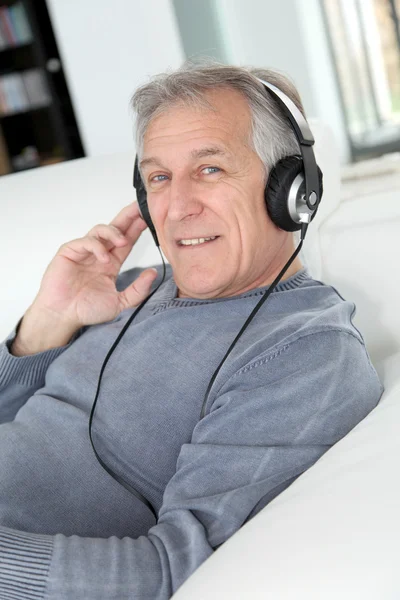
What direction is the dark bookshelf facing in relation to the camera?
toward the camera

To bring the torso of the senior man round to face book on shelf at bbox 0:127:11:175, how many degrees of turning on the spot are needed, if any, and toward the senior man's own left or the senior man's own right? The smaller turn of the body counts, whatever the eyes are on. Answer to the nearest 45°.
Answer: approximately 135° to the senior man's own right

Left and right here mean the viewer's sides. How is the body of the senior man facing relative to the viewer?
facing the viewer and to the left of the viewer

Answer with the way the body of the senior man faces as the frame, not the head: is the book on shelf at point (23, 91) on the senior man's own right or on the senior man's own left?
on the senior man's own right

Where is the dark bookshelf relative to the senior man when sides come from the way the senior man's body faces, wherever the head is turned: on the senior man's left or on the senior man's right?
on the senior man's right

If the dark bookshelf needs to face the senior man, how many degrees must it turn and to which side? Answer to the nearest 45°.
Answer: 0° — it already faces them

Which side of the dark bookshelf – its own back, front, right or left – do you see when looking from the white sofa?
front

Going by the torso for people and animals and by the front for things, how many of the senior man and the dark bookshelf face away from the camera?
0
